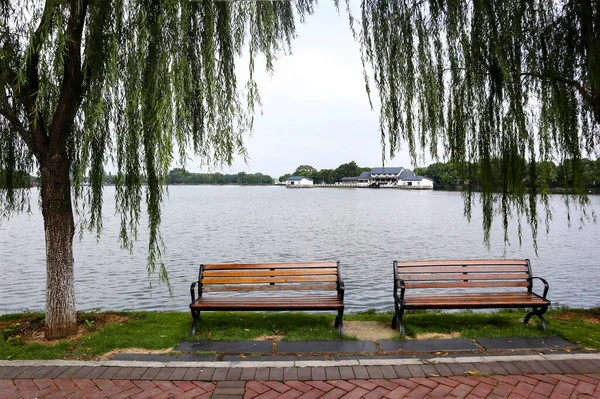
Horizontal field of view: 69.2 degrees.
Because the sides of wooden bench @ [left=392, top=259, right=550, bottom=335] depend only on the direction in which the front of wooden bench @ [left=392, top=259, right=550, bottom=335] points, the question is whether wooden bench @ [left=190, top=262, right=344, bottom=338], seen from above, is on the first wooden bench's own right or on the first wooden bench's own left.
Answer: on the first wooden bench's own right

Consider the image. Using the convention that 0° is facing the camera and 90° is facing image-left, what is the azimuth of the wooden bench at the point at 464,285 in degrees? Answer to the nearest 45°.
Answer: approximately 0°

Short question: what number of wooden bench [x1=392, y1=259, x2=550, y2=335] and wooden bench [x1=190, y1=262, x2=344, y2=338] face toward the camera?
2

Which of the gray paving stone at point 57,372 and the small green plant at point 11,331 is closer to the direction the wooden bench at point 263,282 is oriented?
the gray paving stone

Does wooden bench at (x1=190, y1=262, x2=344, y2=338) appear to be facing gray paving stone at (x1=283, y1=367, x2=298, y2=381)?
yes

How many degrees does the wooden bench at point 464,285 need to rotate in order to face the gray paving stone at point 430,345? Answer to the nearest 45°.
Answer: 0° — it already faces it

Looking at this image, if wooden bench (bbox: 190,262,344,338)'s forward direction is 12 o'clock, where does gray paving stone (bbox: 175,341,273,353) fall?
The gray paving stone is roughly at 1 o'clock from the wooden bench.

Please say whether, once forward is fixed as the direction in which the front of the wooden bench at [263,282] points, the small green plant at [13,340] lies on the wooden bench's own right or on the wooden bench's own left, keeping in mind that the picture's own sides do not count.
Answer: on the wooden bench's own right

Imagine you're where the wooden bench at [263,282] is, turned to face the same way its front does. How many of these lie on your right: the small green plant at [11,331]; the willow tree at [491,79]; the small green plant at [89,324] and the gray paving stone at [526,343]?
2

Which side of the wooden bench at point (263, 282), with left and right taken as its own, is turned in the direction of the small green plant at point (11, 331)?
right

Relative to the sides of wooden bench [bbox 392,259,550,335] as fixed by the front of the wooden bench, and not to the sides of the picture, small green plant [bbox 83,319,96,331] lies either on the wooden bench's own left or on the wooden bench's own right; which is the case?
on the wooden bench's own right

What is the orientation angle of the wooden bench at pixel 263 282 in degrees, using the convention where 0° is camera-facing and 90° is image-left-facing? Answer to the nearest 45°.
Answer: approximately 0°
